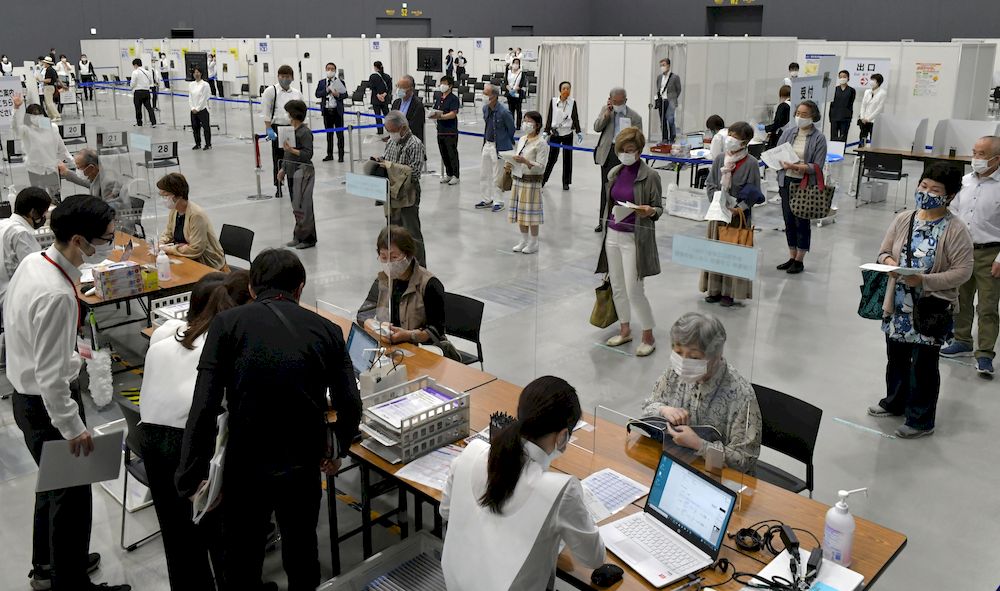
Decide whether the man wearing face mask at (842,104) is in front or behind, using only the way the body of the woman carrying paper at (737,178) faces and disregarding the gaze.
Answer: behind

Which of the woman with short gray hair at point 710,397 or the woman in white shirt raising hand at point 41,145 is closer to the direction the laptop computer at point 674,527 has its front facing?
the woman in white shirt raising hand

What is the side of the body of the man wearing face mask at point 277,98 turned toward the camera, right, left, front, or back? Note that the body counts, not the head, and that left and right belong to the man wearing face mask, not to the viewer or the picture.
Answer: front

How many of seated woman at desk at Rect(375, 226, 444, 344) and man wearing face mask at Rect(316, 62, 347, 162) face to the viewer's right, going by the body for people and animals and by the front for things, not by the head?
0

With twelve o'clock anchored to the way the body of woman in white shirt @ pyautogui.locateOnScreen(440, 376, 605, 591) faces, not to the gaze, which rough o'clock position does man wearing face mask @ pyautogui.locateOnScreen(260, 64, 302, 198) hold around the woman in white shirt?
The man wearing face mask is roughly at 10 o'clock from the woman in white shirt.

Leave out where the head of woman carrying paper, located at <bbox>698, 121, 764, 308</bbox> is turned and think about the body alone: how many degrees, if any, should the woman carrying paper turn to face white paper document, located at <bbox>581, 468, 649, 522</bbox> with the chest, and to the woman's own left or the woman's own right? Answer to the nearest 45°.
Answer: approximately 45° to the woman's own left

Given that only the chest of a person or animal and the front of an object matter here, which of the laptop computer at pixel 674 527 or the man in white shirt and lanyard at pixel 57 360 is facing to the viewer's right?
the man in white shirt and lanyard

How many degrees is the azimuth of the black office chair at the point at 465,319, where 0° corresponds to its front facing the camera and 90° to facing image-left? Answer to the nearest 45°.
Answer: approximately 45°

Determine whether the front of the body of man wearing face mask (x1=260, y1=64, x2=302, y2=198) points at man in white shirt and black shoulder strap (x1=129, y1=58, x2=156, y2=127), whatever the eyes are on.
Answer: no

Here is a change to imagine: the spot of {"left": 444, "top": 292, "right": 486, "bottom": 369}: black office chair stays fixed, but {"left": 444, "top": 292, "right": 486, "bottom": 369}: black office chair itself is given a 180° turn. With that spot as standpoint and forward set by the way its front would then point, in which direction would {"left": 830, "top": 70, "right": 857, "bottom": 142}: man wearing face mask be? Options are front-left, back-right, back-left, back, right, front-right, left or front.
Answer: front

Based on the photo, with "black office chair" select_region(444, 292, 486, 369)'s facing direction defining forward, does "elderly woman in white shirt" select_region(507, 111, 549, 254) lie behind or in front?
behind

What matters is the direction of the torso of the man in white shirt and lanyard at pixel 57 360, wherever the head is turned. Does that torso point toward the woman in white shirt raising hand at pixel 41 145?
no

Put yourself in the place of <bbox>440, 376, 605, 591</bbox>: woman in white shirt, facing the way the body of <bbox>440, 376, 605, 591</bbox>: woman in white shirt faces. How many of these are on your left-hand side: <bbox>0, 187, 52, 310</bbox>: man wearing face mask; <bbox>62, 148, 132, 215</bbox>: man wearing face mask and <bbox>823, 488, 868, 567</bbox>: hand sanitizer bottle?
2

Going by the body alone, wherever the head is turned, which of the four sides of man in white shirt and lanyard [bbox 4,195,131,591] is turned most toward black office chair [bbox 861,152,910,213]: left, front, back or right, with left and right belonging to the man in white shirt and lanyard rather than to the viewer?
front

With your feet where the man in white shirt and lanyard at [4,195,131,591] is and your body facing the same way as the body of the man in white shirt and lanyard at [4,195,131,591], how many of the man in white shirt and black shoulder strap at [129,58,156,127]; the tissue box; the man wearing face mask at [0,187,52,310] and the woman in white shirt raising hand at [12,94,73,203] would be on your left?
4

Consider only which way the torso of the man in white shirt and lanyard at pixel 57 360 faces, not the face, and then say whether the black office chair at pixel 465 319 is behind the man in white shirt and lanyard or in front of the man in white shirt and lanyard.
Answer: in front

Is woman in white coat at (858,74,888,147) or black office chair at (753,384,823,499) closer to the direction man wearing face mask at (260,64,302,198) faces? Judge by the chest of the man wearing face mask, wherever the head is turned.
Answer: the black office chair

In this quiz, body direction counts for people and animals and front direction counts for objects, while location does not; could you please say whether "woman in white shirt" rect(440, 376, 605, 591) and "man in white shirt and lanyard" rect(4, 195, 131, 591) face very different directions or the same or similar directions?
same or similar directions

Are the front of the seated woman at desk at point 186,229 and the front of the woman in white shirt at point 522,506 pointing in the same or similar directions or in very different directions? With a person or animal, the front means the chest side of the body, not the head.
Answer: very different directions

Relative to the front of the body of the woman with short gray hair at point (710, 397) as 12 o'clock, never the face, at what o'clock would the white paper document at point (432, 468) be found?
The white paper document is roughly at 1 o'clock from the woman with short gray hair.

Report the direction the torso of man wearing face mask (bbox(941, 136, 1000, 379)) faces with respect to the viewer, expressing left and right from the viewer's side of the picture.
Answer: facing the viewer and to the left of the viewer

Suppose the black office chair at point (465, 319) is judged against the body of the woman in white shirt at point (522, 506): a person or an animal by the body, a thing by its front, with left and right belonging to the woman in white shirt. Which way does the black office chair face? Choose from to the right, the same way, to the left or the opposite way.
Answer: the opposite way

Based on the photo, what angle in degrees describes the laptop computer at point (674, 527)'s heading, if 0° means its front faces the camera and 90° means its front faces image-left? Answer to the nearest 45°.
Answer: approximately 45°

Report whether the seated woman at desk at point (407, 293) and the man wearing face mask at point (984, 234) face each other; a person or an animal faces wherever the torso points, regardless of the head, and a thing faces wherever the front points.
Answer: no

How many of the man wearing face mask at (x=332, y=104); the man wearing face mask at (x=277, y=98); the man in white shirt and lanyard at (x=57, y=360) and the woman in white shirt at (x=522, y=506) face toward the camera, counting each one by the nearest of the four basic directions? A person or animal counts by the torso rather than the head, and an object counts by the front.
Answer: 2

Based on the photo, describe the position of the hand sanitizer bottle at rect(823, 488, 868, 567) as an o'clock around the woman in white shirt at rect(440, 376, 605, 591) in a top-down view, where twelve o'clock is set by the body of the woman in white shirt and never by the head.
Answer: The hand sanitizer bottle is roughly at 1 o'clock from the woman in white shirt.
